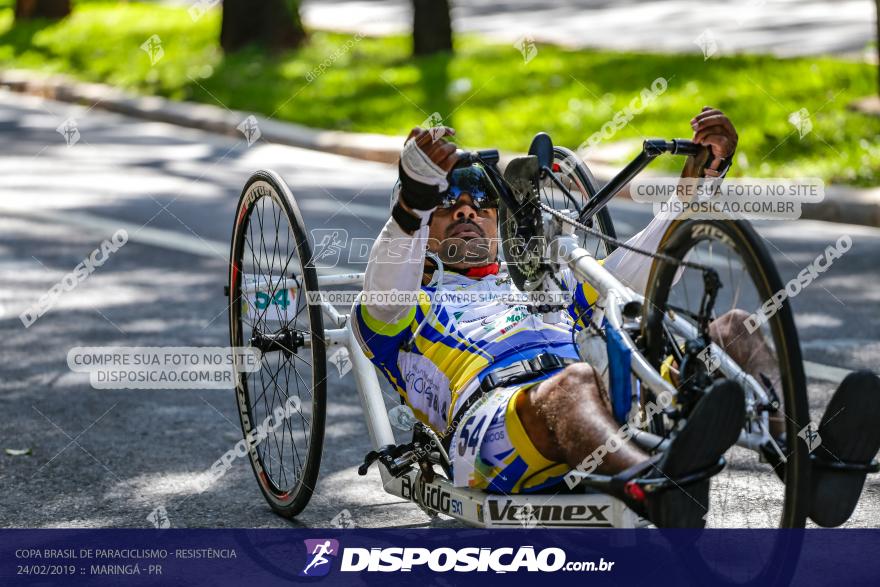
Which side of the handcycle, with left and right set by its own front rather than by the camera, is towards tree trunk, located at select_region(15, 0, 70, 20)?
back

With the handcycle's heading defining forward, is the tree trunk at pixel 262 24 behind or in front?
behind

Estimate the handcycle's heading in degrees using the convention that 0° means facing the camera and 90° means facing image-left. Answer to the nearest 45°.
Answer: approximately 315°

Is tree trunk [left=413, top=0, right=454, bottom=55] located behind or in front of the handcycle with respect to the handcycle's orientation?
behind
